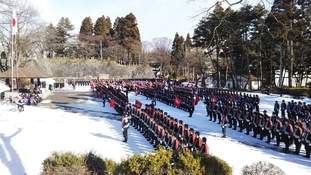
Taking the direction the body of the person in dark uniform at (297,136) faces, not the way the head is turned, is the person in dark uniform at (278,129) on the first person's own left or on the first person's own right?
on the first person's own right

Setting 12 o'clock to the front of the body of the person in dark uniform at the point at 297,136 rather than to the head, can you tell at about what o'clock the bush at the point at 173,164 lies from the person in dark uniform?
The bush is roughly at 11 o'clock from the person in dark uniform.

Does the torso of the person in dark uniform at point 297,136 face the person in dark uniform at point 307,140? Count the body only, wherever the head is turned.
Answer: no

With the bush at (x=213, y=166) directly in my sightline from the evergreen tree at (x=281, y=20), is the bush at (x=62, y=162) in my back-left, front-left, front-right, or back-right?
front-right

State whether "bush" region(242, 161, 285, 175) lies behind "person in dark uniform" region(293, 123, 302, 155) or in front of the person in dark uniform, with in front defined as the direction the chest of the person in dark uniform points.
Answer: in front

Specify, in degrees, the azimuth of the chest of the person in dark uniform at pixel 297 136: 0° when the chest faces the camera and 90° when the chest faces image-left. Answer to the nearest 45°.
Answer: approximately 45°

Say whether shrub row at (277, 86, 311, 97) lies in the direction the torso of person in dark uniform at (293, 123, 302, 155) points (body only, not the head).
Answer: no

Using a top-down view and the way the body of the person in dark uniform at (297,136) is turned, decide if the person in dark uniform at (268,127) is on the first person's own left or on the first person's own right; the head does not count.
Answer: on the first person's own right

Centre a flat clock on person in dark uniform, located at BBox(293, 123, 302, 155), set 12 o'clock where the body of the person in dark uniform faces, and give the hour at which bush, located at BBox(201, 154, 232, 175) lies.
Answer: The bush is roughly at 11 o'clock from the person in dark uniform.
